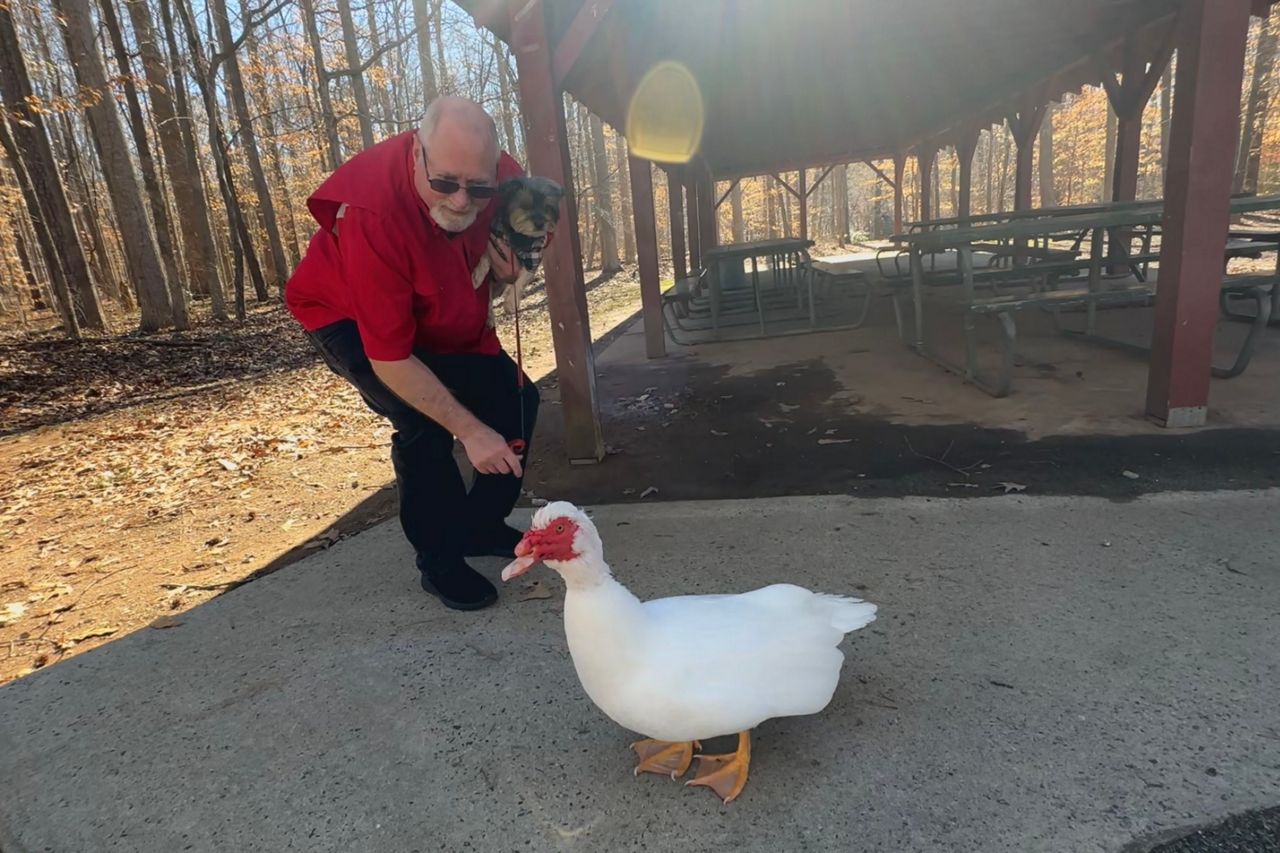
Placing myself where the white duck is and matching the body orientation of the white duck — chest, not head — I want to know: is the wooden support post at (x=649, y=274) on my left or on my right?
on my right

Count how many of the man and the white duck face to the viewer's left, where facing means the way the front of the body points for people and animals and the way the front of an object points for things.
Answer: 1

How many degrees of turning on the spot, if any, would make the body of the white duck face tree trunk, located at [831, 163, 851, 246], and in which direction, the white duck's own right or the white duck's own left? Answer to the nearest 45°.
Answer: approximately 90° to the white duck's own right

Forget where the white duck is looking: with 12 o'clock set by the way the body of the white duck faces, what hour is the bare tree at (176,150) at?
The bare tree is roughly at 2 o'clock from the white duck.

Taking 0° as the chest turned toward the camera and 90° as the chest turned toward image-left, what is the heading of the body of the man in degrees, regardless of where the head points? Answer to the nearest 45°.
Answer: approximately 315°

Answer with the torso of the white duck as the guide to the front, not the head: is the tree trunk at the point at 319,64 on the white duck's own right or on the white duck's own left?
on the white duck's own right

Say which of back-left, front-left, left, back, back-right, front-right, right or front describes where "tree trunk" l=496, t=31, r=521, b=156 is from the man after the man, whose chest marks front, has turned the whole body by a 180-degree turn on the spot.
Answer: front-right

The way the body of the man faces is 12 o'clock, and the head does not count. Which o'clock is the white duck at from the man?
The white duck is roughly at 1 o'clock from the man.

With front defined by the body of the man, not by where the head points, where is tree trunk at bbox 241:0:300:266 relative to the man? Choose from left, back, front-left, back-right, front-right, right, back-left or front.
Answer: back-left

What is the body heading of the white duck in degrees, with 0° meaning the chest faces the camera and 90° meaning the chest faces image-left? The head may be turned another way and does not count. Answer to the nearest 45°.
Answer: approximately 90°

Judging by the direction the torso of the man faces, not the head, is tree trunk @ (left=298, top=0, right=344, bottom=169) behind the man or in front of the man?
behind

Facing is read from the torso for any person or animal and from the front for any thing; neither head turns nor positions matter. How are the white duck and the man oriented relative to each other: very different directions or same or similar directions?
very different directions

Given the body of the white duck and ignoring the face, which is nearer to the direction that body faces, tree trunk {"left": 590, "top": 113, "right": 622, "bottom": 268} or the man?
the man

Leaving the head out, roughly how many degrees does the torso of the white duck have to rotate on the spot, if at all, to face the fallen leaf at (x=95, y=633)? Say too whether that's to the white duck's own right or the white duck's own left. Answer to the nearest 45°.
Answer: approximately 45° to the white duck's own right

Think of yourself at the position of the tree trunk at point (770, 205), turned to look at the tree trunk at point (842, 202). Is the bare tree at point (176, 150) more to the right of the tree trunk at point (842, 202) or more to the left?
right

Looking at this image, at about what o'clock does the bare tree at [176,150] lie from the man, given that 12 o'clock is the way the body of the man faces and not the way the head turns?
The bare tree is roughly at 7 o'clock from the man.

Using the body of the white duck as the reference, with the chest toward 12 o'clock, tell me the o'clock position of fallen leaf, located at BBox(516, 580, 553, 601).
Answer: The fallen leaf is roughly at 2 o'clock from the white duck.

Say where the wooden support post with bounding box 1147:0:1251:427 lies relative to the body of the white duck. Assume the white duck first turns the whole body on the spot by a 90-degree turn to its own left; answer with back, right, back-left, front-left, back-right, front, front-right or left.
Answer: back-left
